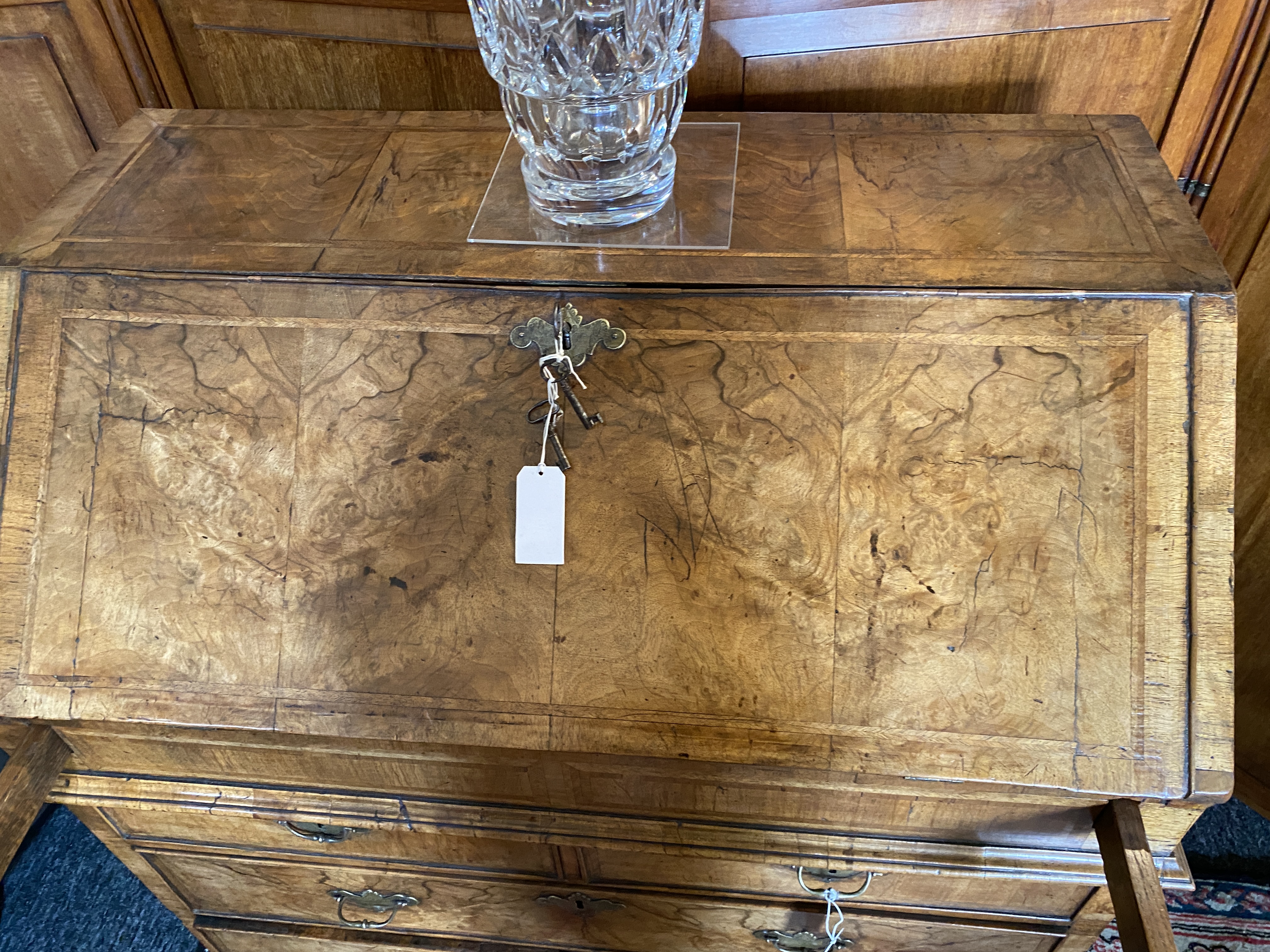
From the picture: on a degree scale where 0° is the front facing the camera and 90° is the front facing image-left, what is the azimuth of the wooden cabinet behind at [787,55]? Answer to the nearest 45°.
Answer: approximately 0°
